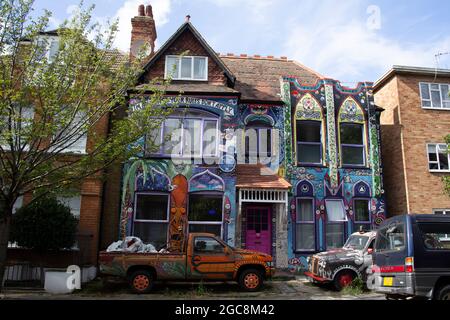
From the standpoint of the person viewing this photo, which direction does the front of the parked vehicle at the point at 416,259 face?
facing away from the viewer and to the right of the viewer

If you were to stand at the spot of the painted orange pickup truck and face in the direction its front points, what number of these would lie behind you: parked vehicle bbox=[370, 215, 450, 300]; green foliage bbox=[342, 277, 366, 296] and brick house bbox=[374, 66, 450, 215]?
0

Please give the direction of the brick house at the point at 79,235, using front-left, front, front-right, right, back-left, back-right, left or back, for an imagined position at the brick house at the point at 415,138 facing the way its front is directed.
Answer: front-right

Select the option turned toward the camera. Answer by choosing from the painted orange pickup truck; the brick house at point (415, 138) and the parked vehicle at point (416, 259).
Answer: the brick house

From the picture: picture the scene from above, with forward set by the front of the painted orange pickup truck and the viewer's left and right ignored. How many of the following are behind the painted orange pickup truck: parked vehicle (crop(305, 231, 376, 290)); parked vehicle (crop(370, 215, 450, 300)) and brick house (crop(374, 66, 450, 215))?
0

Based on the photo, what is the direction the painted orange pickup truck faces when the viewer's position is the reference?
facing to the right of the viewer

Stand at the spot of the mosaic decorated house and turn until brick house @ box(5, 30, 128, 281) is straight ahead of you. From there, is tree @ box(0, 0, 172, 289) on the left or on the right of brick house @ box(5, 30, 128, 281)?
left

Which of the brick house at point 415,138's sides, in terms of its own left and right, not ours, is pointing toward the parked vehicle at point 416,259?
front

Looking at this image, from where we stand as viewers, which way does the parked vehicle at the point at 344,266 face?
facing the viewer and to the left of the viewer

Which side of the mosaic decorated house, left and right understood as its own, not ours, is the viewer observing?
front

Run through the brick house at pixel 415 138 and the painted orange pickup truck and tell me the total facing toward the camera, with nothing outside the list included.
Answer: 1

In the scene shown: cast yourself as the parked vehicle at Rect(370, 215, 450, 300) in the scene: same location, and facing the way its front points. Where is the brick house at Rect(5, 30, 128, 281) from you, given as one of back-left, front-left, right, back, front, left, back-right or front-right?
back-left

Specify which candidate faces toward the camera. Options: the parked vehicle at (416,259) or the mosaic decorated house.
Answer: the mosaic decorated house

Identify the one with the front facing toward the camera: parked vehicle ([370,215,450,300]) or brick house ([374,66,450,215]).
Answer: the brick house

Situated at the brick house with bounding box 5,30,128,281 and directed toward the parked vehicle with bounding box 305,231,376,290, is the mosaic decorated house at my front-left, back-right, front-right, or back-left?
front-left

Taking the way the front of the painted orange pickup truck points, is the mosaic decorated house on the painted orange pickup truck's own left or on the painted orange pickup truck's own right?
on the painted orange pickup truck's own left
